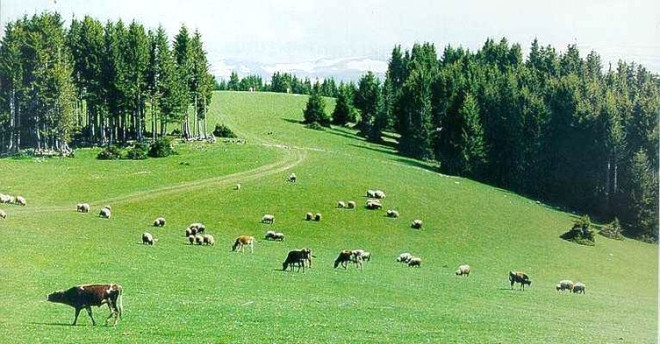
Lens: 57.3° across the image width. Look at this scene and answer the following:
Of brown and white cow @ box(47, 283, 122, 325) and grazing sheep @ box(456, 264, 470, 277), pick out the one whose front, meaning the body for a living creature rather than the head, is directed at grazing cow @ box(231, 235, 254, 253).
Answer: the grazing sheep

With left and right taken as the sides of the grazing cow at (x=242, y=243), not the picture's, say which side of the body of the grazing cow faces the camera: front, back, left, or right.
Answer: left

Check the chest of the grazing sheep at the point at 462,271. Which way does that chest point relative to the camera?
to the viewer's left

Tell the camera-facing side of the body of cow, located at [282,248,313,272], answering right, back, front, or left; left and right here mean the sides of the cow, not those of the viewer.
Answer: left

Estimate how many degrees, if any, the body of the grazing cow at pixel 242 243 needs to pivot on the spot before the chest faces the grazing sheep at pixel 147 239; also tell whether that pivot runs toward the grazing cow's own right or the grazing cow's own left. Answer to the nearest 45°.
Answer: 0° — it already faces it

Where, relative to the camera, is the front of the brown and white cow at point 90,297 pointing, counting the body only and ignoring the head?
to the viewer's left
